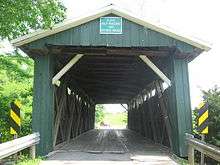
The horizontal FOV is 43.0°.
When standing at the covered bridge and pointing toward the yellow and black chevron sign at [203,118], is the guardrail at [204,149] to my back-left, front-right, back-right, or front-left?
front-right

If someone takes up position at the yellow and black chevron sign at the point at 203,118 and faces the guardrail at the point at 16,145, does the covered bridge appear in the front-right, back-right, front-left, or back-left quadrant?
front-right

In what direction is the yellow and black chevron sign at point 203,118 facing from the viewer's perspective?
toward the camera

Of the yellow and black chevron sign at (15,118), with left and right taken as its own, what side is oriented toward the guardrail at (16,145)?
front

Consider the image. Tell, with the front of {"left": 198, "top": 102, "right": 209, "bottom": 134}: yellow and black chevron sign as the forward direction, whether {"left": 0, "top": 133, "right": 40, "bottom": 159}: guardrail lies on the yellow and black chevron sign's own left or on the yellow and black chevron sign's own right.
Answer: on the yellow and black chevron sign's own right

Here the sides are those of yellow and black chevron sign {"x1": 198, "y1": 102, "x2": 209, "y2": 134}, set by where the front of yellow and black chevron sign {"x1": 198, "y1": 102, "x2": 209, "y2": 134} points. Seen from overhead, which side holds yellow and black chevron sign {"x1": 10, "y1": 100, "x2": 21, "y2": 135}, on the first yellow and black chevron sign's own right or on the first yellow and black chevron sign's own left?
on the first yellow and black chevron sign's own right

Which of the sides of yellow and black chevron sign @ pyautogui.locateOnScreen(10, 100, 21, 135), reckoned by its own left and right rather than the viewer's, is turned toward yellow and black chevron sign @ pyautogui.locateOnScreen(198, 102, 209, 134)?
left

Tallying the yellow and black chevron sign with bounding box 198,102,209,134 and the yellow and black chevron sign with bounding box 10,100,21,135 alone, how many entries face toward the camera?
2

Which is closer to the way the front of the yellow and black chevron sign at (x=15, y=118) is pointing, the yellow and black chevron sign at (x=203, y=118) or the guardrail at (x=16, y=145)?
the guardrail

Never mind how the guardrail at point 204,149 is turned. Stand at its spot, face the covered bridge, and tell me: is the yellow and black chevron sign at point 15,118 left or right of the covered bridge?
left

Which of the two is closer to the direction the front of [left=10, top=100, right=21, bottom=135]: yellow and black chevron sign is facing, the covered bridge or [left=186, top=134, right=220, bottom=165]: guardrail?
the guardrail

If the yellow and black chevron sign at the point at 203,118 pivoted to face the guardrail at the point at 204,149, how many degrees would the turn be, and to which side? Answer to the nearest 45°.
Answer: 0° — it already faces it

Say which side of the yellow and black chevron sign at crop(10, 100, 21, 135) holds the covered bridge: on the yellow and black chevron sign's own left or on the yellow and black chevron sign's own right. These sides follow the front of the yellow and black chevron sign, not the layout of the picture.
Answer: on the yellow and black chevron sign's own left

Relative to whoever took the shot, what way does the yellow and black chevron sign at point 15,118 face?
facing the viewer
